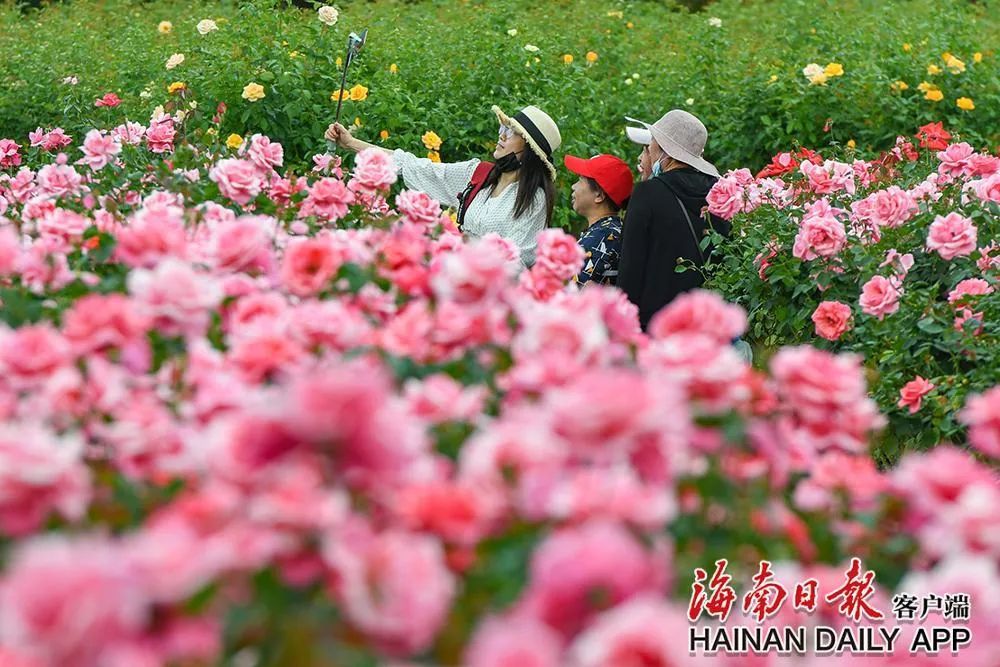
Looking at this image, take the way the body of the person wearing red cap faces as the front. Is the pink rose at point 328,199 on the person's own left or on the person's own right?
on the person's own left

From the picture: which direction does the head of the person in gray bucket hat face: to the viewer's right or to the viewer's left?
to the viewer's left

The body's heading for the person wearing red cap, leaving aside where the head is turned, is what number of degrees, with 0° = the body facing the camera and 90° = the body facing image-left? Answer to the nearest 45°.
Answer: approximately 90°

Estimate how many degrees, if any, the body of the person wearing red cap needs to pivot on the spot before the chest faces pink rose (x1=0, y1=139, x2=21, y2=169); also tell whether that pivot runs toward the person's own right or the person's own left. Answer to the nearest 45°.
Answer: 0° — they already face it

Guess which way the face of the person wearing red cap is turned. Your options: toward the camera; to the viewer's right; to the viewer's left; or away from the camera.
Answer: to the viewer's left

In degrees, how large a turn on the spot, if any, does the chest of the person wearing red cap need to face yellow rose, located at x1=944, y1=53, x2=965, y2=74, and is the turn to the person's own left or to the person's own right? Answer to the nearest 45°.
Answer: approximately 135° to the person's own right

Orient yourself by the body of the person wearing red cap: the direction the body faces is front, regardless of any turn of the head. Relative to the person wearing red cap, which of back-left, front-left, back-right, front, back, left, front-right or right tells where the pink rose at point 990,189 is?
back-left
